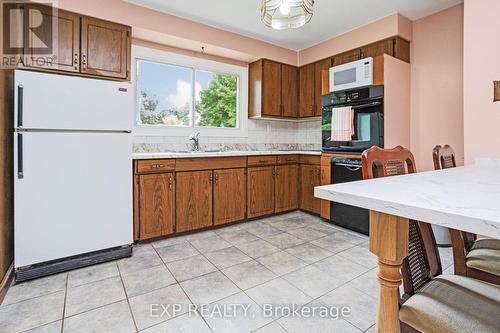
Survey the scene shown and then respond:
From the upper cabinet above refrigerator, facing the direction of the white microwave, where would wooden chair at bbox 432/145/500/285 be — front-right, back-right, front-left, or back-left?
front-right

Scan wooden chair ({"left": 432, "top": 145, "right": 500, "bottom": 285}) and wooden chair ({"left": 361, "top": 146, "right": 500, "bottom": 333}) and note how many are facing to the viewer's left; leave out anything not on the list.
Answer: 0

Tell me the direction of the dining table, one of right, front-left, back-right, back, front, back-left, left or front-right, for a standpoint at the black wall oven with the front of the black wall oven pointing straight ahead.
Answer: front-left

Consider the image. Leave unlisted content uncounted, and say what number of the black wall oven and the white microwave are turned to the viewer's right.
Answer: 0

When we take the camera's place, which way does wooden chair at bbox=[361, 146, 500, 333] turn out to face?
facing the viewer and to the right of the viewer

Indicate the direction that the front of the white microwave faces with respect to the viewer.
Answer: facing the viewer and to the left of the viewer

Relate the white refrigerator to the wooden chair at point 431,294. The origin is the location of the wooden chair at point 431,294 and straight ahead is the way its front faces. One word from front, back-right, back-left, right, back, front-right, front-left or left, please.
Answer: back-right

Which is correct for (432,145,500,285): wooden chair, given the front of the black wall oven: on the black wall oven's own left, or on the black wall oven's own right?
on the black wall oven's own left

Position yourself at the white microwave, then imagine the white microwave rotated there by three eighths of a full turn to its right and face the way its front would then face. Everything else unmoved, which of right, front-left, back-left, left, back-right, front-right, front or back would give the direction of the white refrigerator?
back-left

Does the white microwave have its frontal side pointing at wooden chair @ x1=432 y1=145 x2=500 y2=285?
no

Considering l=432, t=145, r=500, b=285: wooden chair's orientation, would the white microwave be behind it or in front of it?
behind

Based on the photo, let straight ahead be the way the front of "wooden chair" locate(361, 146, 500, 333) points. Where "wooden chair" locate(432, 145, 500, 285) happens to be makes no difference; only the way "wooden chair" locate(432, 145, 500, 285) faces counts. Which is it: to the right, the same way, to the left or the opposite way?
the same way
